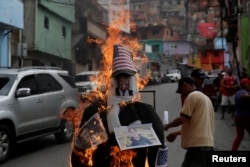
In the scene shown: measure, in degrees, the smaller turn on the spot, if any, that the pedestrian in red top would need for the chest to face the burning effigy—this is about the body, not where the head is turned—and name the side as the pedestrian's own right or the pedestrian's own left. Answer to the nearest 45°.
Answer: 0° — they already face it

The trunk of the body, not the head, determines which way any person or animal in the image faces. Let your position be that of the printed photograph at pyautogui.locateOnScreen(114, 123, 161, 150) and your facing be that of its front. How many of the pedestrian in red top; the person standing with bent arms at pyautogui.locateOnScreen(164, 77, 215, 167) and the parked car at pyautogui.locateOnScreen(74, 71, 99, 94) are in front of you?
0

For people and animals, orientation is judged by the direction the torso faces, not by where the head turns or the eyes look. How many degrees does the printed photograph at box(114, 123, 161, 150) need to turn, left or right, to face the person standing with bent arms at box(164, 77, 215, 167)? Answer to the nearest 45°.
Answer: approximately 135° to its left

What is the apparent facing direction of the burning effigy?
toward the camera

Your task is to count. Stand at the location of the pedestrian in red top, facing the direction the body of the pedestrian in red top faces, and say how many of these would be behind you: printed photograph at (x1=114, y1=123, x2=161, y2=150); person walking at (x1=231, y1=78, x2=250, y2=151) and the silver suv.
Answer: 0

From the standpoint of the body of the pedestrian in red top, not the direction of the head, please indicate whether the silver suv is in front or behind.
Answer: in front

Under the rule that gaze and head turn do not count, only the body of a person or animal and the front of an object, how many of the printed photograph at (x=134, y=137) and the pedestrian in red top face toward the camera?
2

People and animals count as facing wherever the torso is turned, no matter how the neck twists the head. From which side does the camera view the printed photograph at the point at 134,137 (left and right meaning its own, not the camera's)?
front

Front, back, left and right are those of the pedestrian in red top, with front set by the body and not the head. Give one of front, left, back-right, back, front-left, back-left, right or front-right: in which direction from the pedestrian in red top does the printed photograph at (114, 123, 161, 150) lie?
front

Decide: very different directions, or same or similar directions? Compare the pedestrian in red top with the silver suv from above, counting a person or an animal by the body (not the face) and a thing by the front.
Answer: same or similar directions

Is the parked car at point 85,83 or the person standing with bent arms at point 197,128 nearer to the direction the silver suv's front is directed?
the person standing with bent arms

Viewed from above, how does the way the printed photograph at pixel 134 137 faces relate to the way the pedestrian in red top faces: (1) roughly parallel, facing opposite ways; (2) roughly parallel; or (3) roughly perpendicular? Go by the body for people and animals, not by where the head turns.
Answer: roughly parallel
